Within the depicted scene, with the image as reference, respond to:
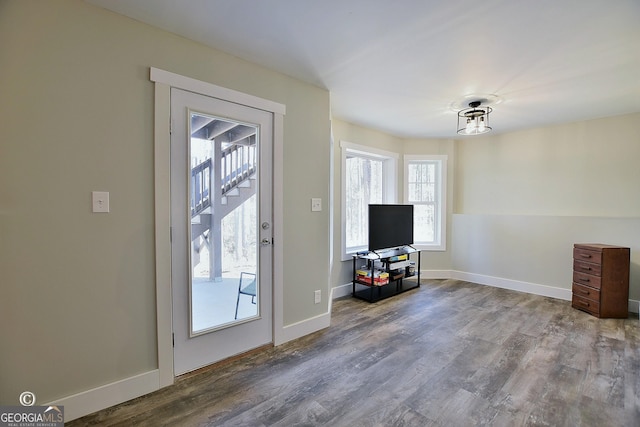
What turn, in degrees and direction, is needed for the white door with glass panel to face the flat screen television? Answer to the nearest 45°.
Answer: approximately 90° to its left

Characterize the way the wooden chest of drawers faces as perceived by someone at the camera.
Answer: facing the viewer and to the left of the viewer

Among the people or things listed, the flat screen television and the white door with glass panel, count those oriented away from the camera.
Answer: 0

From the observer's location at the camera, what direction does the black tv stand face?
facing the viewer and to the right of the viewer

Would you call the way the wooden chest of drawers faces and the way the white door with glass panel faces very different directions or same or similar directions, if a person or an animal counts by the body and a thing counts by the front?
very different directions

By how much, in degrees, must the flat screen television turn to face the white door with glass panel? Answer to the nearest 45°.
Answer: approximately 90° to its right

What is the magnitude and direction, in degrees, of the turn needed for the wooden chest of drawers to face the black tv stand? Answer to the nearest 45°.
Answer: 0° — it already faces it

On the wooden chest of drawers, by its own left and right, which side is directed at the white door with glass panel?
front

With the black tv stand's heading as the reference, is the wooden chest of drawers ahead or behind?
ahead

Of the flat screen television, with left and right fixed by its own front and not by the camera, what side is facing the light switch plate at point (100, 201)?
right

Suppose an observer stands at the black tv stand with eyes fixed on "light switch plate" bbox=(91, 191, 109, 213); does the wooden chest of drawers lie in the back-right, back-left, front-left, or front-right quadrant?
back-left
